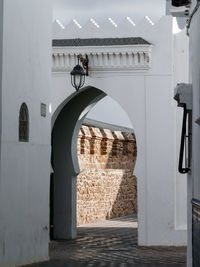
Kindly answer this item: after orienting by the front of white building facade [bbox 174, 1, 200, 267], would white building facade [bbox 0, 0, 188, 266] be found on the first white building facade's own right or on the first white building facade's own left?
on the first white building facade's own right

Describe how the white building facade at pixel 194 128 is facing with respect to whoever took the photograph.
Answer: facing to the left of the viewer
